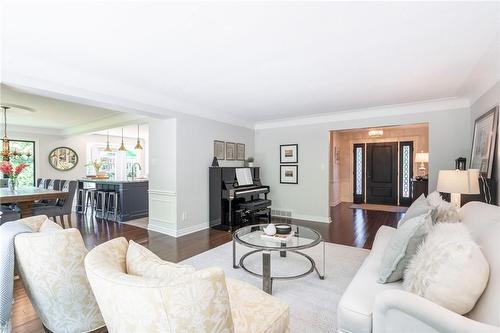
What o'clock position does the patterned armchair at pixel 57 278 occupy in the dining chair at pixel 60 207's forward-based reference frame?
The patterned armchair is roughly at 9 o'clock from the dining chair.

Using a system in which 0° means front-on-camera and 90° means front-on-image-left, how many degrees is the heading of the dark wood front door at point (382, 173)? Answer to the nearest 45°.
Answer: approximately 0°

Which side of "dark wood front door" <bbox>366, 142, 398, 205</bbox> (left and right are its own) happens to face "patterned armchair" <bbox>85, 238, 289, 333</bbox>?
front

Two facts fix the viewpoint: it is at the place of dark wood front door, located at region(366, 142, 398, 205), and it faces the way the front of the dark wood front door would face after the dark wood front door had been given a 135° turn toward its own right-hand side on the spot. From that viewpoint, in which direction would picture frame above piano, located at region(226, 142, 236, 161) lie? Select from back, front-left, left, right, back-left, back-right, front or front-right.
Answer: left

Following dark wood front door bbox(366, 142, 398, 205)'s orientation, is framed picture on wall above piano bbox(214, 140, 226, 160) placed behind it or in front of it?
in front

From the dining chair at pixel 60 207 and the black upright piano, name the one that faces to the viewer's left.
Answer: the dining chair

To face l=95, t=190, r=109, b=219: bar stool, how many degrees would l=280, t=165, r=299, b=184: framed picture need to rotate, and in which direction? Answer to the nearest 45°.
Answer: approximately 90° to its right

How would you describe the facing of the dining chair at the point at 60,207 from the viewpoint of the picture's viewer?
facing to the left of the viewer

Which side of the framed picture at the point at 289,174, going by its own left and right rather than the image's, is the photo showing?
front

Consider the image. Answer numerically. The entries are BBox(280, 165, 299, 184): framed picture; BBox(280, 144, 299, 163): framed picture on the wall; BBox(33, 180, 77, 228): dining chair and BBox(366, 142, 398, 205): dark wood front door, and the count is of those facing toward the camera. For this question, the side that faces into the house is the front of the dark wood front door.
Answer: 3

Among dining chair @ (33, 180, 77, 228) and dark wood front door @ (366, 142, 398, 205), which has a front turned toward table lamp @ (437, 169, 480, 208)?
the dark wood front door

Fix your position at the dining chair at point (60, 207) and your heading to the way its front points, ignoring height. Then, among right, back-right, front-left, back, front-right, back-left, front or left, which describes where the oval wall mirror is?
right

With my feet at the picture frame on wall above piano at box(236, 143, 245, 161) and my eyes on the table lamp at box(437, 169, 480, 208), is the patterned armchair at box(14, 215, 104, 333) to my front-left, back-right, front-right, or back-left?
front-right

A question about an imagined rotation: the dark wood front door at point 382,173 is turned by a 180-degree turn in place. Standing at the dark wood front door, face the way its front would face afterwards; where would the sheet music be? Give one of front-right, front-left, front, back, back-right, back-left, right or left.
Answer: back-left

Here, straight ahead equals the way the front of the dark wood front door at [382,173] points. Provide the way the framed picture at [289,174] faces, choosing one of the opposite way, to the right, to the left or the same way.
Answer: the same way

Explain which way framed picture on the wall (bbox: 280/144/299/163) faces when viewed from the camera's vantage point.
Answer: facing the viewer

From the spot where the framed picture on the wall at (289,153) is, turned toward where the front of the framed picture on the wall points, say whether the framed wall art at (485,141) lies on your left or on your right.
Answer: on your left

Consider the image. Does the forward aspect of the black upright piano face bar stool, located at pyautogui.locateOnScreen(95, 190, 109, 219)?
no
